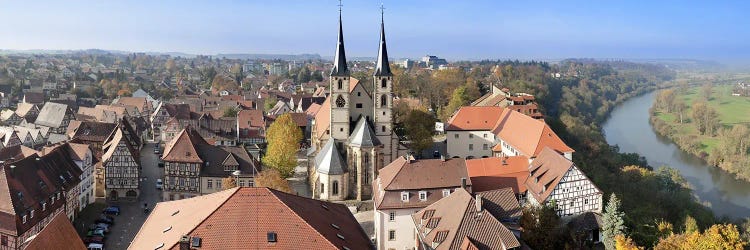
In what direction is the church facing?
away from the camera

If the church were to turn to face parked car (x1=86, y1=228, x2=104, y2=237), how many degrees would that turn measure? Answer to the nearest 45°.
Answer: approximately 135° to its left

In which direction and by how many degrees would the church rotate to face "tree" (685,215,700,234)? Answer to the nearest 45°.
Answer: approximately 90° to its right

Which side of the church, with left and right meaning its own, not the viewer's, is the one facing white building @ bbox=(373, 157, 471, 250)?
back

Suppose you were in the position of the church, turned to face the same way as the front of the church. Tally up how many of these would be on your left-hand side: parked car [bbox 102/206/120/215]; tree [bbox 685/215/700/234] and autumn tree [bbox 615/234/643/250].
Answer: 1

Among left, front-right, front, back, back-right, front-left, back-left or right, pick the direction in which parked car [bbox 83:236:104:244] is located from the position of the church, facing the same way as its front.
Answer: back-left

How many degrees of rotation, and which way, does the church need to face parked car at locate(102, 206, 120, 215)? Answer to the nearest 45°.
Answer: approximately 90° to its left

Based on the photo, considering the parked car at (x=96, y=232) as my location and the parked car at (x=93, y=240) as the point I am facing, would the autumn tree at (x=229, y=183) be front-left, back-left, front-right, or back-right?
back-left
